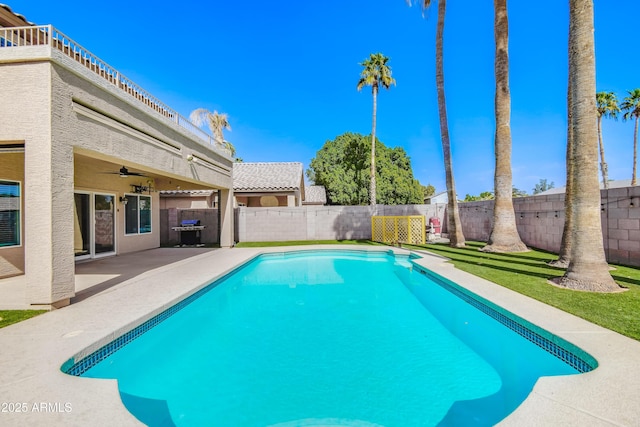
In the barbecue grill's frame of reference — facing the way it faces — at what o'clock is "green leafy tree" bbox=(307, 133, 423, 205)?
The green leafy tree is roughly at 8 o'clock from the barbecue grill.

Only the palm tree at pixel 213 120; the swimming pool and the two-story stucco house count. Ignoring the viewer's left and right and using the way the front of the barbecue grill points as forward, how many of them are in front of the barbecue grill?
2

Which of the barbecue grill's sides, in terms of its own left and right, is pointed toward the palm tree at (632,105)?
left

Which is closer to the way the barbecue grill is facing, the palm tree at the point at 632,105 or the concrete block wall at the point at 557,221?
the concrete block wall

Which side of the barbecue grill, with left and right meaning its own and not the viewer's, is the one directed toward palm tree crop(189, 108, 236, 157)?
back

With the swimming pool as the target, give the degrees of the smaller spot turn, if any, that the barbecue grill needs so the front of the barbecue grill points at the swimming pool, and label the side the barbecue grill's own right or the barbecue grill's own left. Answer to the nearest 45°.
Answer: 0° — it already faces it

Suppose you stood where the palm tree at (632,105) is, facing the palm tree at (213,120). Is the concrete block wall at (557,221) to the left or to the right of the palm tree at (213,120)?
left

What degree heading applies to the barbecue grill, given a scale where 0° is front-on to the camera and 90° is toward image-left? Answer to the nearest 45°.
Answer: approximately 0°

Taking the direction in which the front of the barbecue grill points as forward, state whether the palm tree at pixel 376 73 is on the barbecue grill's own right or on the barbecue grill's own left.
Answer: on the barbecue grill's own left

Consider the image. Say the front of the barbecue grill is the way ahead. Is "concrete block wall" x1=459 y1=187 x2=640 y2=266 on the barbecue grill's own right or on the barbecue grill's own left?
on the barbecue grill's own left
